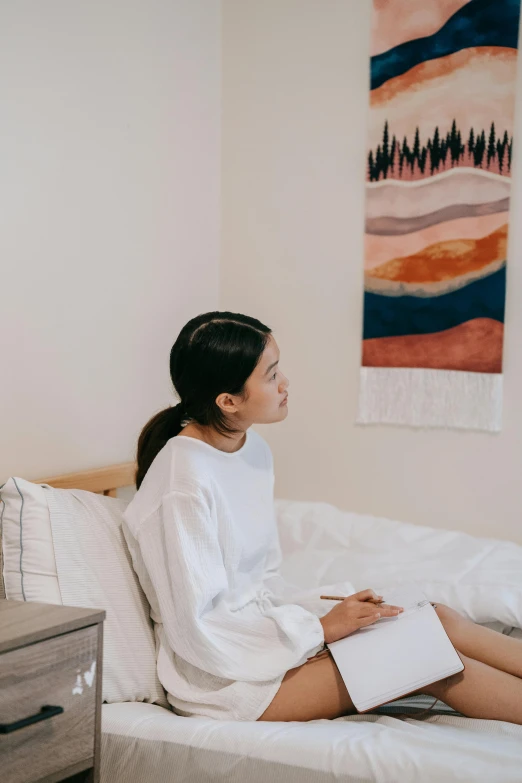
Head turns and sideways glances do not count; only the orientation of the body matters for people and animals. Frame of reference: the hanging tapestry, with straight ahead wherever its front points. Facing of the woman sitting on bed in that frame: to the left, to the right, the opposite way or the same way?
to the left

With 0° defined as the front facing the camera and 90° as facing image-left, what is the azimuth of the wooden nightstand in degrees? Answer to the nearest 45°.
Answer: approximately 315°

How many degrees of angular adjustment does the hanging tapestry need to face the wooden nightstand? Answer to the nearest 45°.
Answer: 0° — it already faces it

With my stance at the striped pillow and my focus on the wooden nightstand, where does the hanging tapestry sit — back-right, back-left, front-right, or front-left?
back-left

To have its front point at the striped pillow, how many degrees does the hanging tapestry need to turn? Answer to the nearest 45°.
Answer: approximately 45° to its right

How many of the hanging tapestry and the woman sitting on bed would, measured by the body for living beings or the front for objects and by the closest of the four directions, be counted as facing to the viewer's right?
1

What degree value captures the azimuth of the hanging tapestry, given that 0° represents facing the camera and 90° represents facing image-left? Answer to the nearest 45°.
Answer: approximately 0°

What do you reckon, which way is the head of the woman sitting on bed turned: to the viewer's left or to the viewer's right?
to the viewer's right

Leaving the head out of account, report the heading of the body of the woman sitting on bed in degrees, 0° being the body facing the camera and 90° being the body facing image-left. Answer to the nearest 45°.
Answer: approximately 270°

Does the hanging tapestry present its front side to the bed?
yes

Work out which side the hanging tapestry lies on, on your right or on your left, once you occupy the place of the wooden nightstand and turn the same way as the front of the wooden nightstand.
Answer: on your left
